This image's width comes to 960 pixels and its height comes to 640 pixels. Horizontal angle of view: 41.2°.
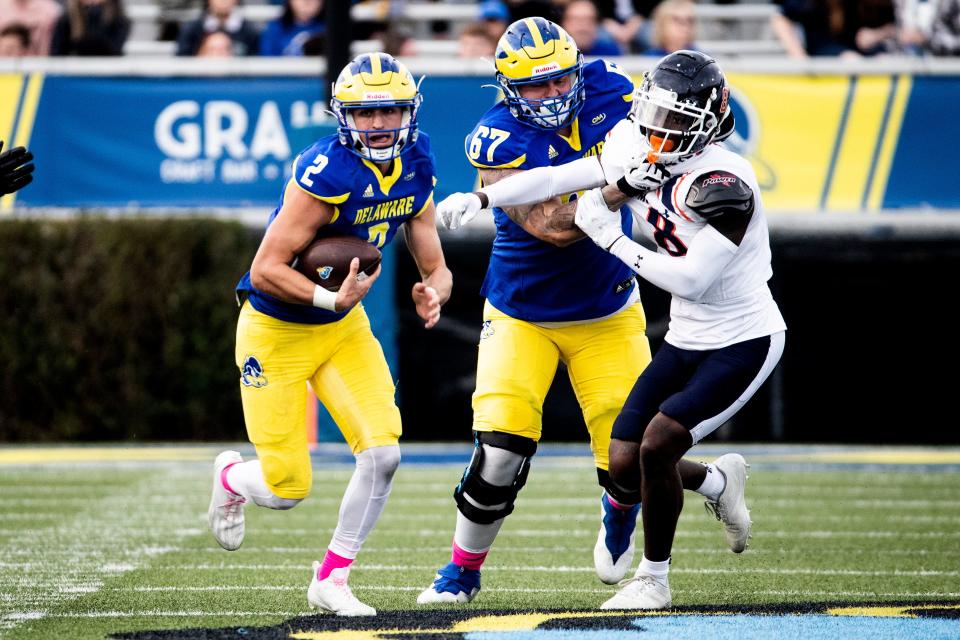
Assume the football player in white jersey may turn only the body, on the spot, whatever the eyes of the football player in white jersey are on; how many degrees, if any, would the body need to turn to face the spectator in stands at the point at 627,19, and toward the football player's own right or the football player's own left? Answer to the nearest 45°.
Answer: approximately 135° to the football player's own right

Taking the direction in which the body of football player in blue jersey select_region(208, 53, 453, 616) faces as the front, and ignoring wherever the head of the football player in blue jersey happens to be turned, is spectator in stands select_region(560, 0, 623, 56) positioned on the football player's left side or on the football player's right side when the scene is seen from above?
on the football player's left side

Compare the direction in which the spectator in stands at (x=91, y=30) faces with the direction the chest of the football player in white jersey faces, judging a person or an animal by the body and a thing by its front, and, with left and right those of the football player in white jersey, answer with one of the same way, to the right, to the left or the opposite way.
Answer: to the left

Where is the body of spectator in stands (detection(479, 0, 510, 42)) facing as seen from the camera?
toward the camera

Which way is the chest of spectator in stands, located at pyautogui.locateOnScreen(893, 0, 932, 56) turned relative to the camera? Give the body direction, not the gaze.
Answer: toward the camera

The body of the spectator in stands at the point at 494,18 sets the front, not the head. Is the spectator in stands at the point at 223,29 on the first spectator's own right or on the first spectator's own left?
on the first spectator's own right

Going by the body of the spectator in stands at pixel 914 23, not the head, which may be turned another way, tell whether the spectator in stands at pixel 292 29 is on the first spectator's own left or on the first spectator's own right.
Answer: on the first spectator's own right

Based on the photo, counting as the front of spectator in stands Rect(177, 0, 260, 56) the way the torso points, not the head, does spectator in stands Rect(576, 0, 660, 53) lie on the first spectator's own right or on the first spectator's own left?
on the first spectator's own left

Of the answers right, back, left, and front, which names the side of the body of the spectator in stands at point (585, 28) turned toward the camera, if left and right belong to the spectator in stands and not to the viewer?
front

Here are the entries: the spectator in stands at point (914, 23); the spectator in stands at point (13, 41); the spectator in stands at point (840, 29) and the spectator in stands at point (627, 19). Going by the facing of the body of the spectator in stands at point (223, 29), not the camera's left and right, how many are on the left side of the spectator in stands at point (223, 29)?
3

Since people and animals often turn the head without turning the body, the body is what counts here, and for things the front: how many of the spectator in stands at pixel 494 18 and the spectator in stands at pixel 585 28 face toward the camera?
2
